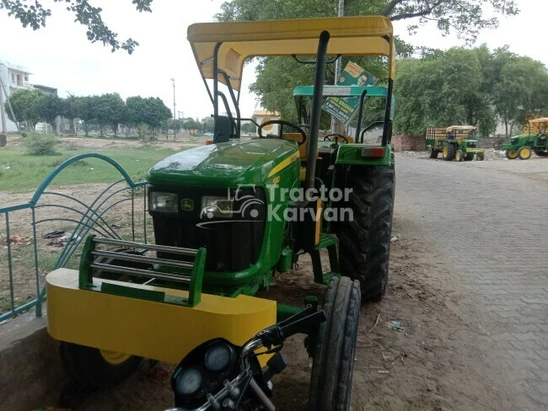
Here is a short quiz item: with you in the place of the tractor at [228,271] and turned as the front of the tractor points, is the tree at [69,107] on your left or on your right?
on your right

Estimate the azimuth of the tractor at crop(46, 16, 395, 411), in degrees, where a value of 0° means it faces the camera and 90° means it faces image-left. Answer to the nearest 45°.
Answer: approximately 45°

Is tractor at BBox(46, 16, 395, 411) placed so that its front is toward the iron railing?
no

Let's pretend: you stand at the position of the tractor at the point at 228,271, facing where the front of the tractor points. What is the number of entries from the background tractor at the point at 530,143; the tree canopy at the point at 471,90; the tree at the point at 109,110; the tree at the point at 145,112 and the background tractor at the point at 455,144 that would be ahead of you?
0

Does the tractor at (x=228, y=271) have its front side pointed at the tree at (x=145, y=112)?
no

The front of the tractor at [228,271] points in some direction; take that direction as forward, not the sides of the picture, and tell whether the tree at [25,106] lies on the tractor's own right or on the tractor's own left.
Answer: on the tractor's own right

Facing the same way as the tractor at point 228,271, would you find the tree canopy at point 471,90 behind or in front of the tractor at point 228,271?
behind

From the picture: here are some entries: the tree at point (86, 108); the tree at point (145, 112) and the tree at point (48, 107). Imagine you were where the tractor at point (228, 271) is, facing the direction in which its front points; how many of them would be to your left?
0

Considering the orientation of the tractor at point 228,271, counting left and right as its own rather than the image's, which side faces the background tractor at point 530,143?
back

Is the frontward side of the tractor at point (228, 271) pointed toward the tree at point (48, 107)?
no

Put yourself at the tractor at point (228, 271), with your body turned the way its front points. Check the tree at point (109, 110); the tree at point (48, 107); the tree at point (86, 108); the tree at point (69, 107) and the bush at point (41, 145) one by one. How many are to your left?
0

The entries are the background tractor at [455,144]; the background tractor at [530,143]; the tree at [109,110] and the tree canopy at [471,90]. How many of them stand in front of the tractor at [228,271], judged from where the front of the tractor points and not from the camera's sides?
0

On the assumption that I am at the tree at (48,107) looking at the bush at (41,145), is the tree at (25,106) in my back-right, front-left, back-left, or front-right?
back-right

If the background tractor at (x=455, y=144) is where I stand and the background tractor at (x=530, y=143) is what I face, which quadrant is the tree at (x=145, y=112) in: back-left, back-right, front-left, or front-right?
back-left

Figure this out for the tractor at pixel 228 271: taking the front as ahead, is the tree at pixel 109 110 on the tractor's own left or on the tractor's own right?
on the tractor's own right
